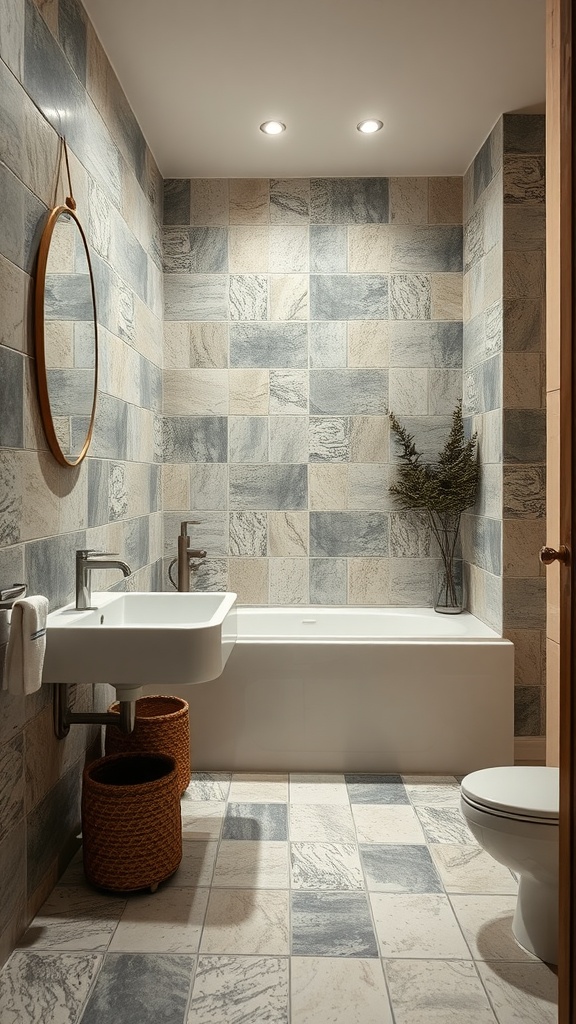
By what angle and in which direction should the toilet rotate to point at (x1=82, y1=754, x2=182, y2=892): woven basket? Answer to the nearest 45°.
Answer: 0° — it already faces it

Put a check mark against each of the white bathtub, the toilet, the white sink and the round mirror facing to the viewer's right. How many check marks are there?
2

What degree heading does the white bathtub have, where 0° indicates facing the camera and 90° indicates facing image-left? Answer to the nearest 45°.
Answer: approximately 0°

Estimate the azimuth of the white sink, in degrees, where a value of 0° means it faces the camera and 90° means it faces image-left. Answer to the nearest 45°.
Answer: approximately 270°

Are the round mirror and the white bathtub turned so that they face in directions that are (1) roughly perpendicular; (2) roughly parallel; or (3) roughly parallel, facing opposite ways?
roughly perpendicular

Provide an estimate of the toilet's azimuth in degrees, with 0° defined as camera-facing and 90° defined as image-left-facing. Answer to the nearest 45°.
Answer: approximately 90°

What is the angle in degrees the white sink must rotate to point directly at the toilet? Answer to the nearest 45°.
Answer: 0° — it already faces it

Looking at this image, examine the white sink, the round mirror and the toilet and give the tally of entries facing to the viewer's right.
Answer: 2

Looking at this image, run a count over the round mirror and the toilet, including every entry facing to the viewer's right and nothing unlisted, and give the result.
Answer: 1

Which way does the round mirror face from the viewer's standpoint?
to the viewer's right
